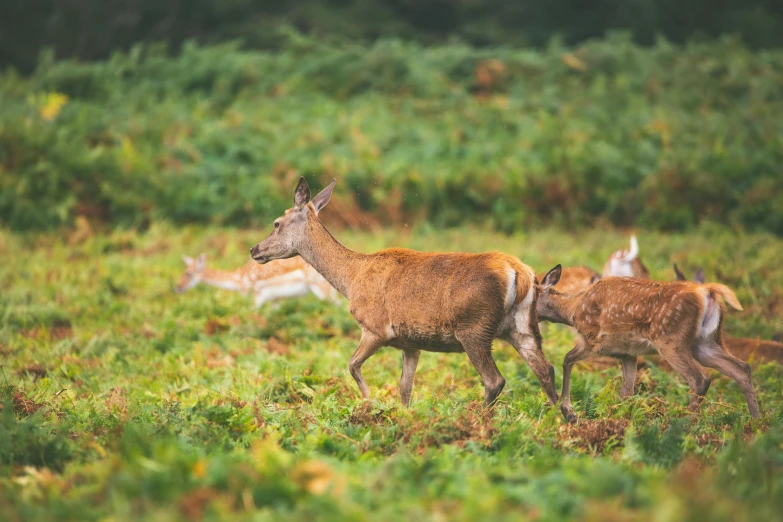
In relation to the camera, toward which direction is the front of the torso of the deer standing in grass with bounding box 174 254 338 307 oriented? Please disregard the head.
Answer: to the viewer's left

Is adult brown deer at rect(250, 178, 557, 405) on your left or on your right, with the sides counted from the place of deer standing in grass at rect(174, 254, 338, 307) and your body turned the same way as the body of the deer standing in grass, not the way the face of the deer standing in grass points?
on your left

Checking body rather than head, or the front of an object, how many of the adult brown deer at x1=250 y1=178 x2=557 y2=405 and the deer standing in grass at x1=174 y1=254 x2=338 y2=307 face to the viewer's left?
2

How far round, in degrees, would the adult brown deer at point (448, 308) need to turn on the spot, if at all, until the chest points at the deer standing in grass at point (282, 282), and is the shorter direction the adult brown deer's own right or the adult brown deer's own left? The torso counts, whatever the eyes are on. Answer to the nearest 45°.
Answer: approximately 90° to the adult brown deer's own right

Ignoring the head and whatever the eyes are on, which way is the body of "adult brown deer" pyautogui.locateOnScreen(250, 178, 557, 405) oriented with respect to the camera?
to the viewer's left
